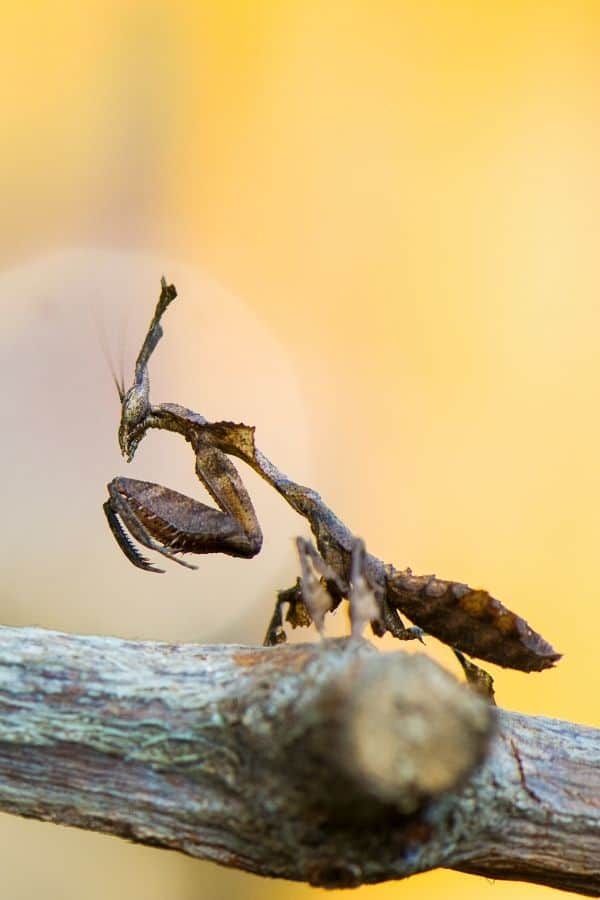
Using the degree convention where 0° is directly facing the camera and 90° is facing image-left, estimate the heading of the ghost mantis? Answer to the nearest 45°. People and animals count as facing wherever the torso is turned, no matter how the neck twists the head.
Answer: approximately 90°
